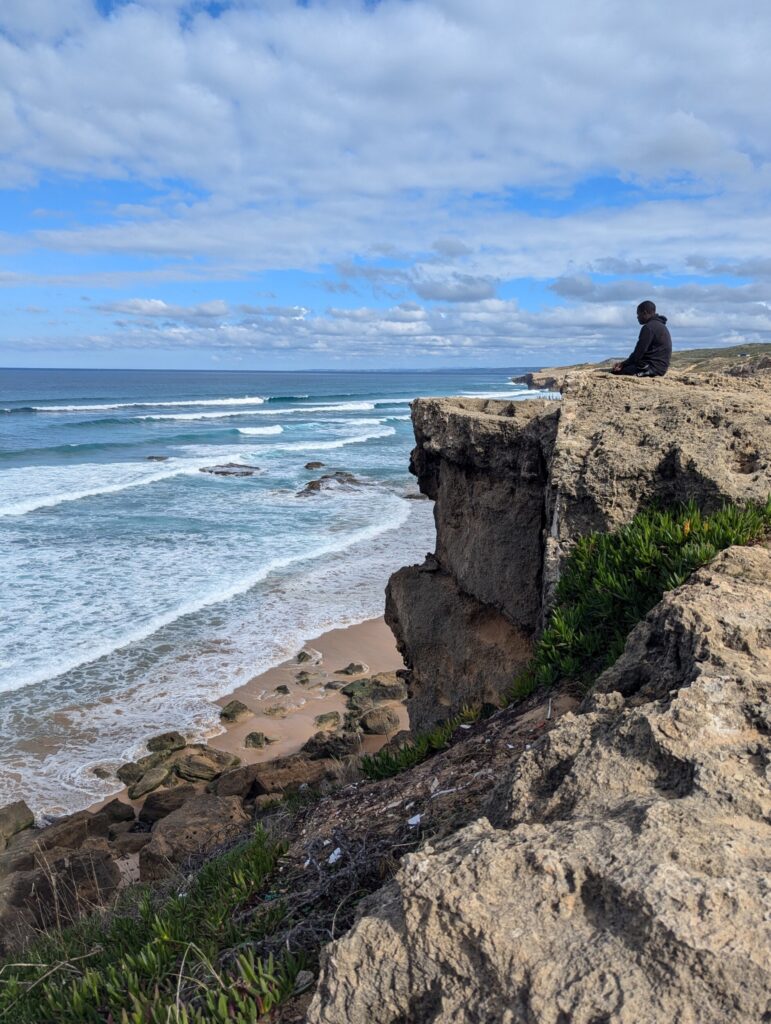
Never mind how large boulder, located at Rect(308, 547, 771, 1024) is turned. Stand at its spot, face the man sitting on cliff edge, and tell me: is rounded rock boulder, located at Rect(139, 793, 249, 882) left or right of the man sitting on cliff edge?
left

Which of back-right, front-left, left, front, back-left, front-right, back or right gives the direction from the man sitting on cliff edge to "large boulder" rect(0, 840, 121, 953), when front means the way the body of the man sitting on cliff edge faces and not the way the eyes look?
front-left

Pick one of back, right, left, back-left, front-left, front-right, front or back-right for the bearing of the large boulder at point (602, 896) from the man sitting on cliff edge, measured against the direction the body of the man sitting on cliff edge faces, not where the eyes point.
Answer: left

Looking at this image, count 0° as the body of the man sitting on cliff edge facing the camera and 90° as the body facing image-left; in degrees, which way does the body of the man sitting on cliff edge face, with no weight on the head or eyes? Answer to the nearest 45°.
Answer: approximately 90°

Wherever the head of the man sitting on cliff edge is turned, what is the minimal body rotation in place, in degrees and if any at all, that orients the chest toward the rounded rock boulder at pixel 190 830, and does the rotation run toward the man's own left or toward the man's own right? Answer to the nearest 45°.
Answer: approximately 45° to the man's own left

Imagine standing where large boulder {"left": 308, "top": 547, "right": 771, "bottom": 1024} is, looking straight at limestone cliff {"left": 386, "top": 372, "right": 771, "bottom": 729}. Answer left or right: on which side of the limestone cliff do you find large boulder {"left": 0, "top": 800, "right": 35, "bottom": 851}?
left
